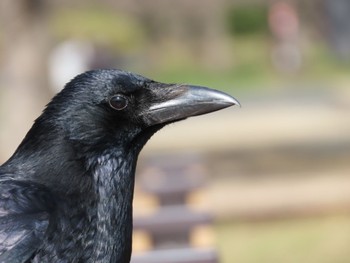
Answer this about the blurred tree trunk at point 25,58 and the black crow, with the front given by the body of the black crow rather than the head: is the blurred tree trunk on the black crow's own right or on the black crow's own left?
on the black crow's own left

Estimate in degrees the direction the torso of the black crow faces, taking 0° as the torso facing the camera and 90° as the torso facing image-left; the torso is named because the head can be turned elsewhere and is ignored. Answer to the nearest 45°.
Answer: approximately 270°
